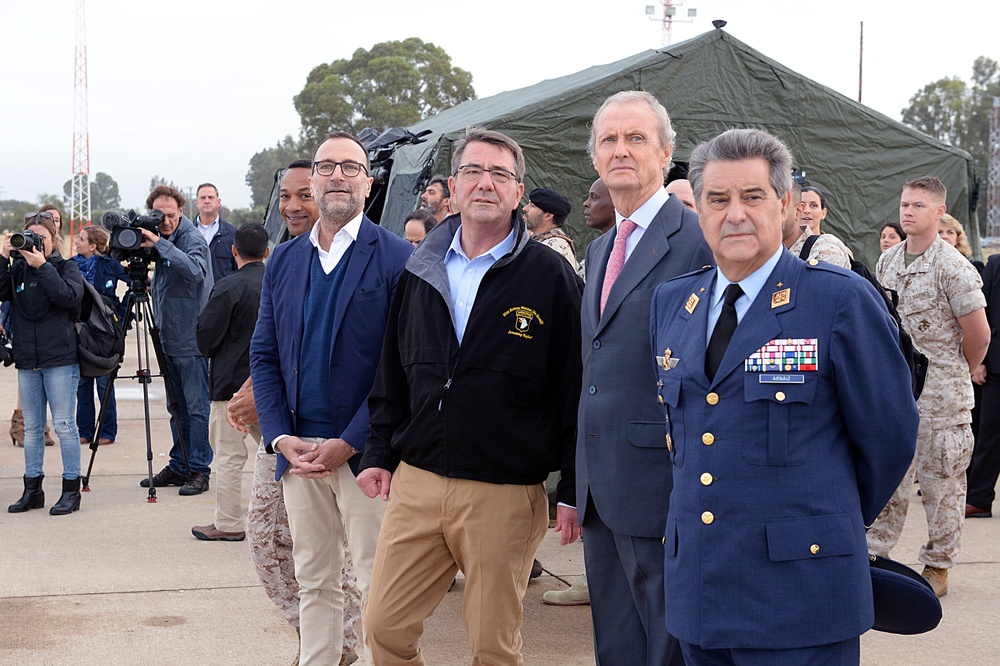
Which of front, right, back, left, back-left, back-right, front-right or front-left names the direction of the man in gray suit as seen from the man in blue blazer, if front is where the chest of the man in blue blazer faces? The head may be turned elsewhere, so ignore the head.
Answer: front-left

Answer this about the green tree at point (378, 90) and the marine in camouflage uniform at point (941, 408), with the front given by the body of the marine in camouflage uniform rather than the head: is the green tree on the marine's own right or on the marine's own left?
on the marine's own right

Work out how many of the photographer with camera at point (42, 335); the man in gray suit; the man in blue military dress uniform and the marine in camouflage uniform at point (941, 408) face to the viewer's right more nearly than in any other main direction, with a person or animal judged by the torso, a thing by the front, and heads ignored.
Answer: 0

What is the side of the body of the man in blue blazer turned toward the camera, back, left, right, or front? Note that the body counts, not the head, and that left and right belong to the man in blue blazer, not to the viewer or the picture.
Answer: front

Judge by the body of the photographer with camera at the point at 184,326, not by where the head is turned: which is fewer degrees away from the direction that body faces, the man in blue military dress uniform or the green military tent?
the man in blue military dress uniform

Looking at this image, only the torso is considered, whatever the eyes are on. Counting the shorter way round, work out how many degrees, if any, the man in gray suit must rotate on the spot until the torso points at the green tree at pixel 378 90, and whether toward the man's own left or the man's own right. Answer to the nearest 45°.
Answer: approximately 135° to the man's own right

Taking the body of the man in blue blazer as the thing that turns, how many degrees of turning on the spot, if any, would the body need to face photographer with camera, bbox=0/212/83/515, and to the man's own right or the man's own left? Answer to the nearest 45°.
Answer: approximately 135° to the man's own right

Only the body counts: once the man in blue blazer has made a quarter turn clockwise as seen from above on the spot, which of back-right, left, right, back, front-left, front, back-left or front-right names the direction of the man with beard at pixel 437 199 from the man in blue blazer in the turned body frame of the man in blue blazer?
right

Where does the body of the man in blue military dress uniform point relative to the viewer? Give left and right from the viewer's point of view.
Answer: facing the viewer and to the left of the viewer

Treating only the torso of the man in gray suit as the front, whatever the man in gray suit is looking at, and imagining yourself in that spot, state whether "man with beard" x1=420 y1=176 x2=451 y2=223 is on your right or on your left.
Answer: on your right

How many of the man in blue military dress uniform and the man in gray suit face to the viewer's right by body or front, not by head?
0

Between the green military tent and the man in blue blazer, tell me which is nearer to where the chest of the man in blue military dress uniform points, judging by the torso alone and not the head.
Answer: the man in blue blazer

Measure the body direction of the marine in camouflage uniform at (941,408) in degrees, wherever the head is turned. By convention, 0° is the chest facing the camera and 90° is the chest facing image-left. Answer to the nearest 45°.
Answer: approximately 45°
